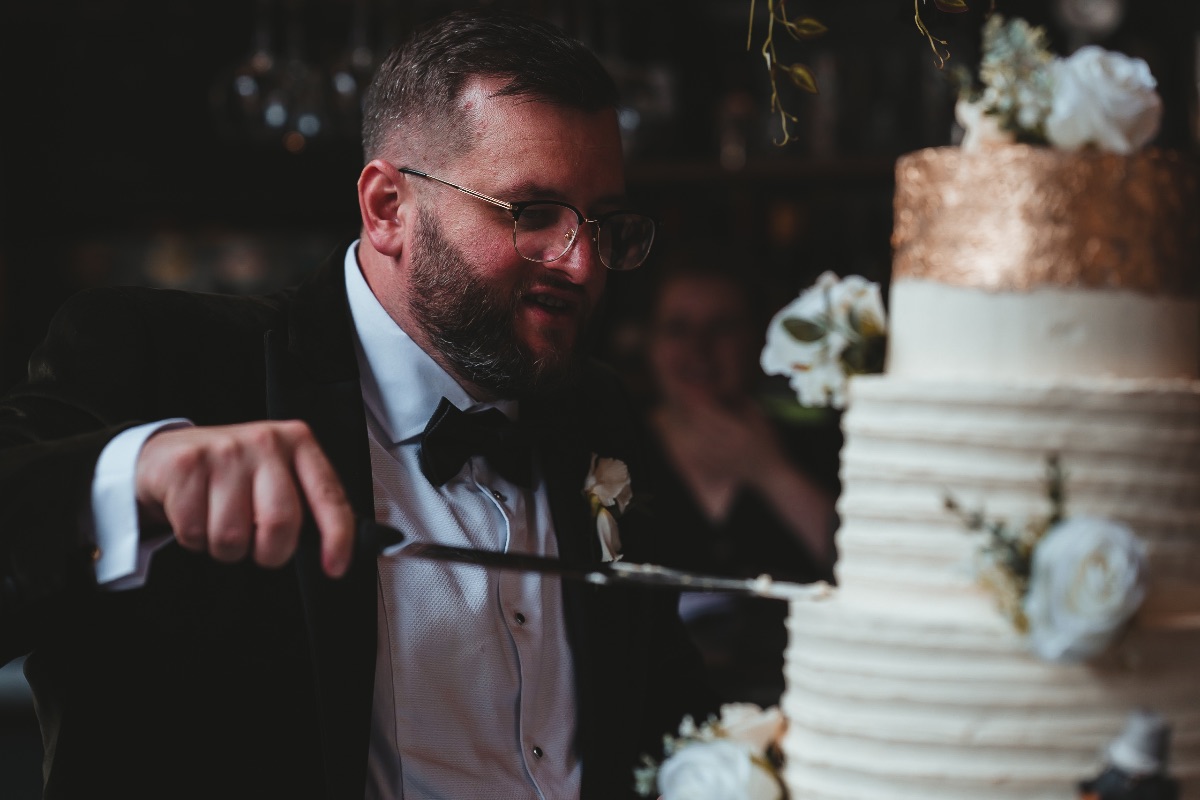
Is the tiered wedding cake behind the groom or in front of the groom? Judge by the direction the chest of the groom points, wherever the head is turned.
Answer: in front

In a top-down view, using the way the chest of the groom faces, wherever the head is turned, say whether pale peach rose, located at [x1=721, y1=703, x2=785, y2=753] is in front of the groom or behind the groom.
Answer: in front

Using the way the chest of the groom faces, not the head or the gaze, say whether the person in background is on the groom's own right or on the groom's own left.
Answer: on the groom's own left

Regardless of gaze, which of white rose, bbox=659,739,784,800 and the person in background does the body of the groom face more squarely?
the white rose

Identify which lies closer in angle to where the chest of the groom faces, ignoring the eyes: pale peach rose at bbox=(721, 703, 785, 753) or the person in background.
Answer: the pale peach rose

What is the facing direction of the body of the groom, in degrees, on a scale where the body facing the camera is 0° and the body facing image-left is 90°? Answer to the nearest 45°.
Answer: approximately 315°
